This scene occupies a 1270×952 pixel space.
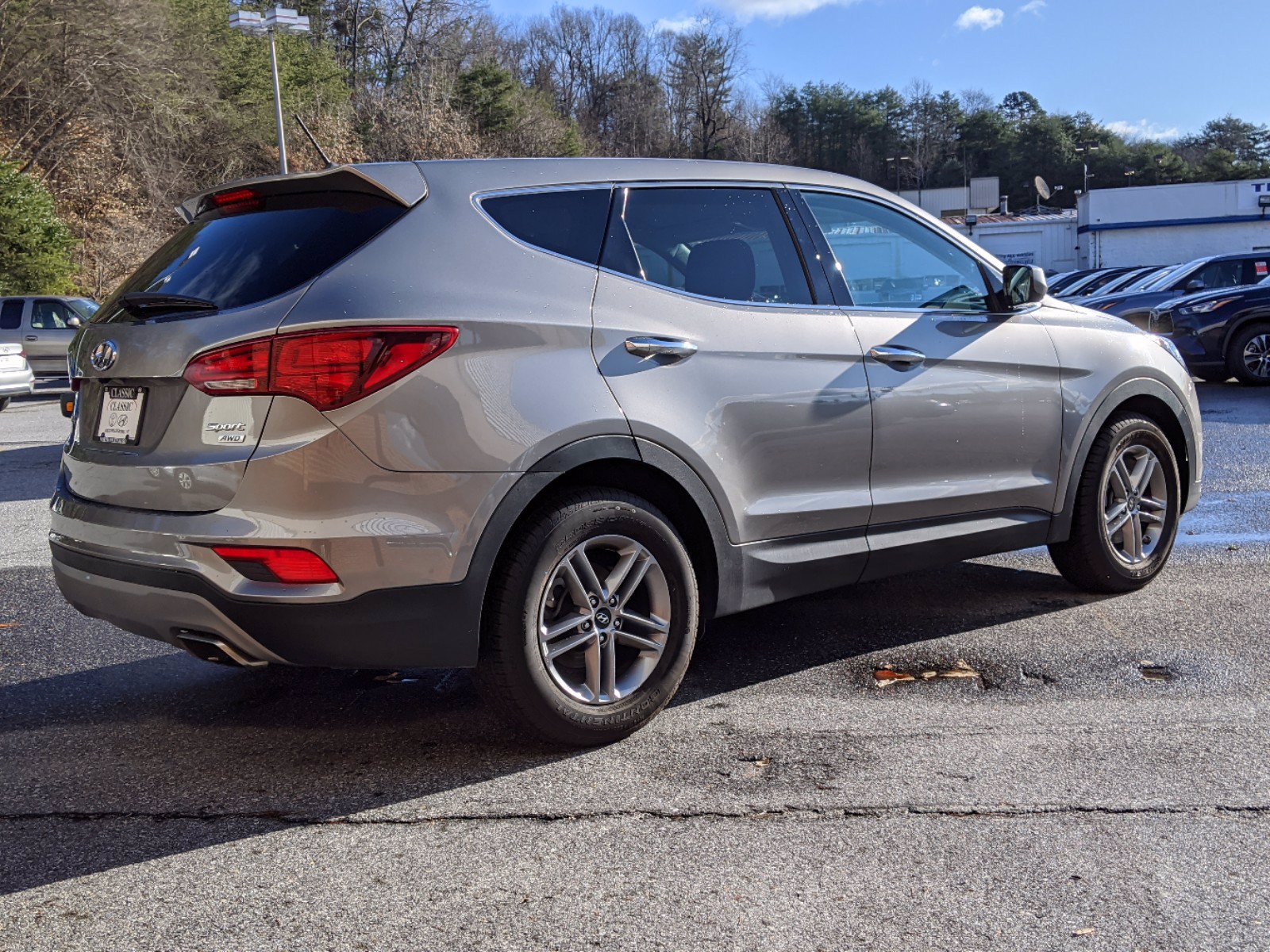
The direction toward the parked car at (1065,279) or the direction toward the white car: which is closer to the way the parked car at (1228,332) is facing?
the white car

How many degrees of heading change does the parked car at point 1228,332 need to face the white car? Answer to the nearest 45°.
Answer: approximately 45° to its right

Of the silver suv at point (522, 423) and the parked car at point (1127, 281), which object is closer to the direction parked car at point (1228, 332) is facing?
the silver suv

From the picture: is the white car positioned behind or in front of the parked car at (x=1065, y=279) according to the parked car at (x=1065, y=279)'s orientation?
in front

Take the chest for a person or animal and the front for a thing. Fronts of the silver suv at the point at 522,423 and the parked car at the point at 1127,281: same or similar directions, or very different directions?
very different directions
